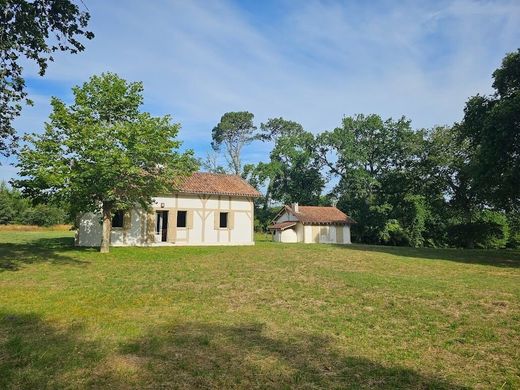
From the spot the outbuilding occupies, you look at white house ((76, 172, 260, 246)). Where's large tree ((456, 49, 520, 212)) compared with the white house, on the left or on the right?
left

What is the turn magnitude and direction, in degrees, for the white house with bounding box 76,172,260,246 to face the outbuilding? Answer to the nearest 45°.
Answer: approximately 135° to its left

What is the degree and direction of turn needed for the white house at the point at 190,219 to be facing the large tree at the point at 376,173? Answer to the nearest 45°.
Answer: approximately 135° to its left

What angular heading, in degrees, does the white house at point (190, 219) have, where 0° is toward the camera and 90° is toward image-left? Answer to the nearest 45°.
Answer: approximately 0°

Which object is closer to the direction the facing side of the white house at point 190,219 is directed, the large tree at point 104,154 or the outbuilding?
the large tree

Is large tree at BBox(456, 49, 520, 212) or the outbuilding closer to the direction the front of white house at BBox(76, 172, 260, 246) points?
the large tree

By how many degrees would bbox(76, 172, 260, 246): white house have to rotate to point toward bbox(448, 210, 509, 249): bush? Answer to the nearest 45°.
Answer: approximately 90° to its left

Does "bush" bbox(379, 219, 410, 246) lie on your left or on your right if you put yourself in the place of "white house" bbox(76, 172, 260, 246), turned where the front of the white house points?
on your left

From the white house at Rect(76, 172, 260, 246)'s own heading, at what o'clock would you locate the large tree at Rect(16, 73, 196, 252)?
The large tree is roughly at 1 o'clock from the white house.
